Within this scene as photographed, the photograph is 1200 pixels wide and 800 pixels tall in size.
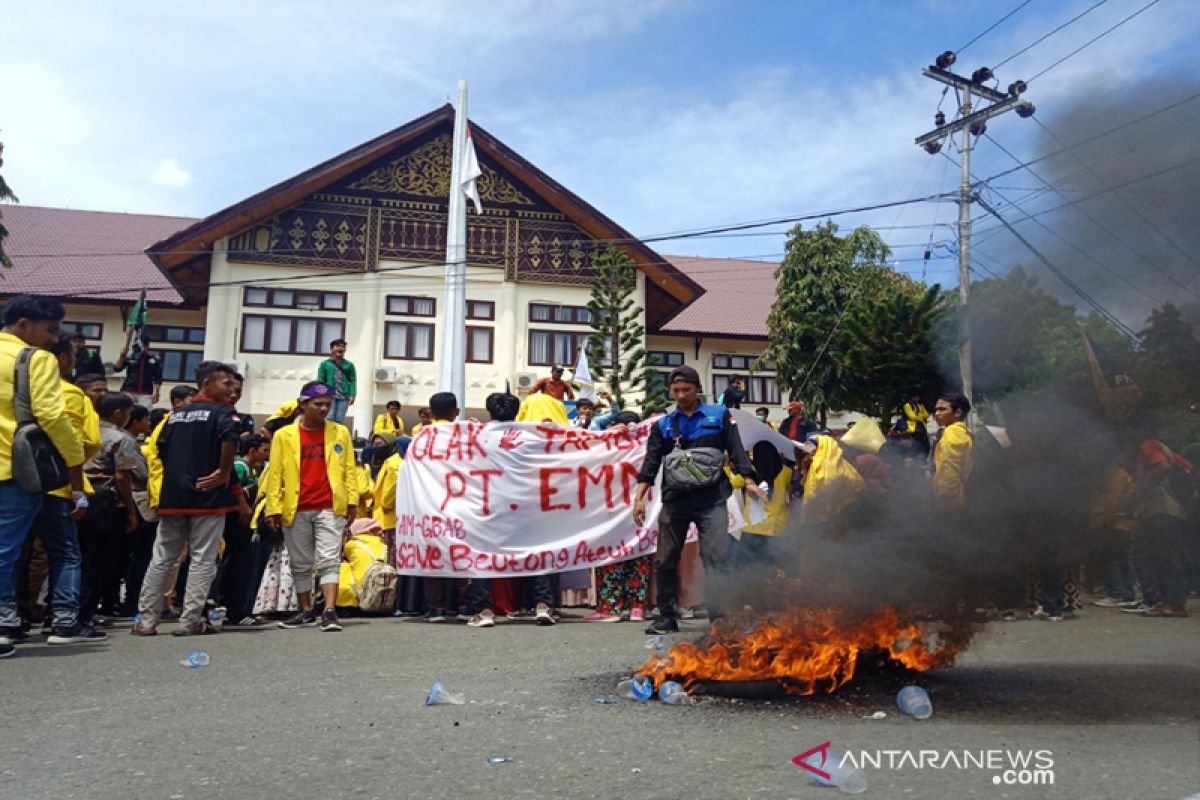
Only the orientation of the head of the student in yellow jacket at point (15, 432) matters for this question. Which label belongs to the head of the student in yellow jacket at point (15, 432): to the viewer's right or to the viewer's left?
to the viewer's right

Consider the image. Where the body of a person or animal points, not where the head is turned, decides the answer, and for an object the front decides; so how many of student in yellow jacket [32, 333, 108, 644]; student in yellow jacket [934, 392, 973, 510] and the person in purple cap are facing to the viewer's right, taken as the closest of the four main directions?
1

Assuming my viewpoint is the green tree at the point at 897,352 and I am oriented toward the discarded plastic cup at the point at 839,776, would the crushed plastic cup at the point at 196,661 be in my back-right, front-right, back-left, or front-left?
front-right

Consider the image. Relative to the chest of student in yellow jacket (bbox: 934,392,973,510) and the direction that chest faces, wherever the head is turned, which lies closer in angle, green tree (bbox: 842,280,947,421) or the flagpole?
the flagpole

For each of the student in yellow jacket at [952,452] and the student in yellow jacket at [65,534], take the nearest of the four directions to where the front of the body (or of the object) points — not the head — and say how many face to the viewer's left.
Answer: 1

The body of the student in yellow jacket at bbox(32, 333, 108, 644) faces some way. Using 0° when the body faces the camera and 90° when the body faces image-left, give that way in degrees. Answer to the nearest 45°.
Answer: approximately 270°

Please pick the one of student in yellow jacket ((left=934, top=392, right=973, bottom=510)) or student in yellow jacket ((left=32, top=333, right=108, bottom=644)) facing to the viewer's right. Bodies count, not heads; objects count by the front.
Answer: student in yellow jacket ((left=32, top=333, right=108, bottom=644))

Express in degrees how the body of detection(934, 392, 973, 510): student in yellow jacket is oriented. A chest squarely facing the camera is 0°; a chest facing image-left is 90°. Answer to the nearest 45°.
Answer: approximately 90°

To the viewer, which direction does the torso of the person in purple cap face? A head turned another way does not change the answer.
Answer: toward the camera
